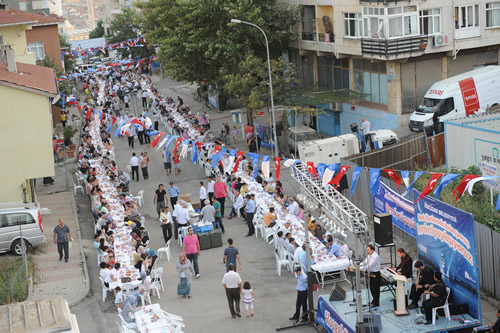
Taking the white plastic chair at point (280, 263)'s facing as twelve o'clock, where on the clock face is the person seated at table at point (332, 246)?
The person seated at table is roughly at 12 o'clock from the white plastic chair.

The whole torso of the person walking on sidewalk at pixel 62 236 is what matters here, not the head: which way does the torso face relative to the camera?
toward the camera

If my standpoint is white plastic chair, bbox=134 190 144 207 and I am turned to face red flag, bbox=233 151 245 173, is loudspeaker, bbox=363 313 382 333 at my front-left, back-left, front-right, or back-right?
front-right

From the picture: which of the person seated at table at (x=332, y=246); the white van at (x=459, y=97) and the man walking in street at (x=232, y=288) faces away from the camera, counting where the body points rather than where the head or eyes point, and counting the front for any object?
the man walking in street

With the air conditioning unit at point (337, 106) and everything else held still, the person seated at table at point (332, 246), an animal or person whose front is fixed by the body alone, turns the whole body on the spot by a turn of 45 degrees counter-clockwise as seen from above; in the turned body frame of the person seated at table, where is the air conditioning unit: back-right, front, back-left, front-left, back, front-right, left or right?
back

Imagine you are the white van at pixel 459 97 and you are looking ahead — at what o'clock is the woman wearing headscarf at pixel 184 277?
The woman wearing headscarf is roughly at 11 o'clock from the white van.

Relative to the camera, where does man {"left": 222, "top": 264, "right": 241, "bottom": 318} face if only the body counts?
away from the camera

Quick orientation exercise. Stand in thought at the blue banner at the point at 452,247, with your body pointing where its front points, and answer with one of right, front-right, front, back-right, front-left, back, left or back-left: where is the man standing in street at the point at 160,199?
right

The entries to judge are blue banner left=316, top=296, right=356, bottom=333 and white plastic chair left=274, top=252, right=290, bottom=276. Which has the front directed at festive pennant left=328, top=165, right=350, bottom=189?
the white plastic chair

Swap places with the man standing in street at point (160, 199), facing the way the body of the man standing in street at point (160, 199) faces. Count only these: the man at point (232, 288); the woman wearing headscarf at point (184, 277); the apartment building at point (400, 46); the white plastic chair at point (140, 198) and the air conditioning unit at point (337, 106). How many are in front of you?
2

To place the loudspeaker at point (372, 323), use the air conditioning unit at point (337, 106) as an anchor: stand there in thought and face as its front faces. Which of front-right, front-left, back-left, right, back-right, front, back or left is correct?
front-left

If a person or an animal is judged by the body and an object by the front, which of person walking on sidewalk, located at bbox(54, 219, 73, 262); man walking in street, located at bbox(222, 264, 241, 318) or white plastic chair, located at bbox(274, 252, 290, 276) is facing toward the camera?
the person walking on sidewalk

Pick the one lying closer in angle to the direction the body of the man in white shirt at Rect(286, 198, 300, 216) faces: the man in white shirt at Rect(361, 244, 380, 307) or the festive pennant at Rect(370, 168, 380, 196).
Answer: the man in white shirt

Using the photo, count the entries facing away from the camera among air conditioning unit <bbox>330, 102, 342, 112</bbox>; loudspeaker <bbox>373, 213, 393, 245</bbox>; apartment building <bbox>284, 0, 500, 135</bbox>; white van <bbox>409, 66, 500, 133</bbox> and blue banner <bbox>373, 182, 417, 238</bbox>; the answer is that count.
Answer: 0
